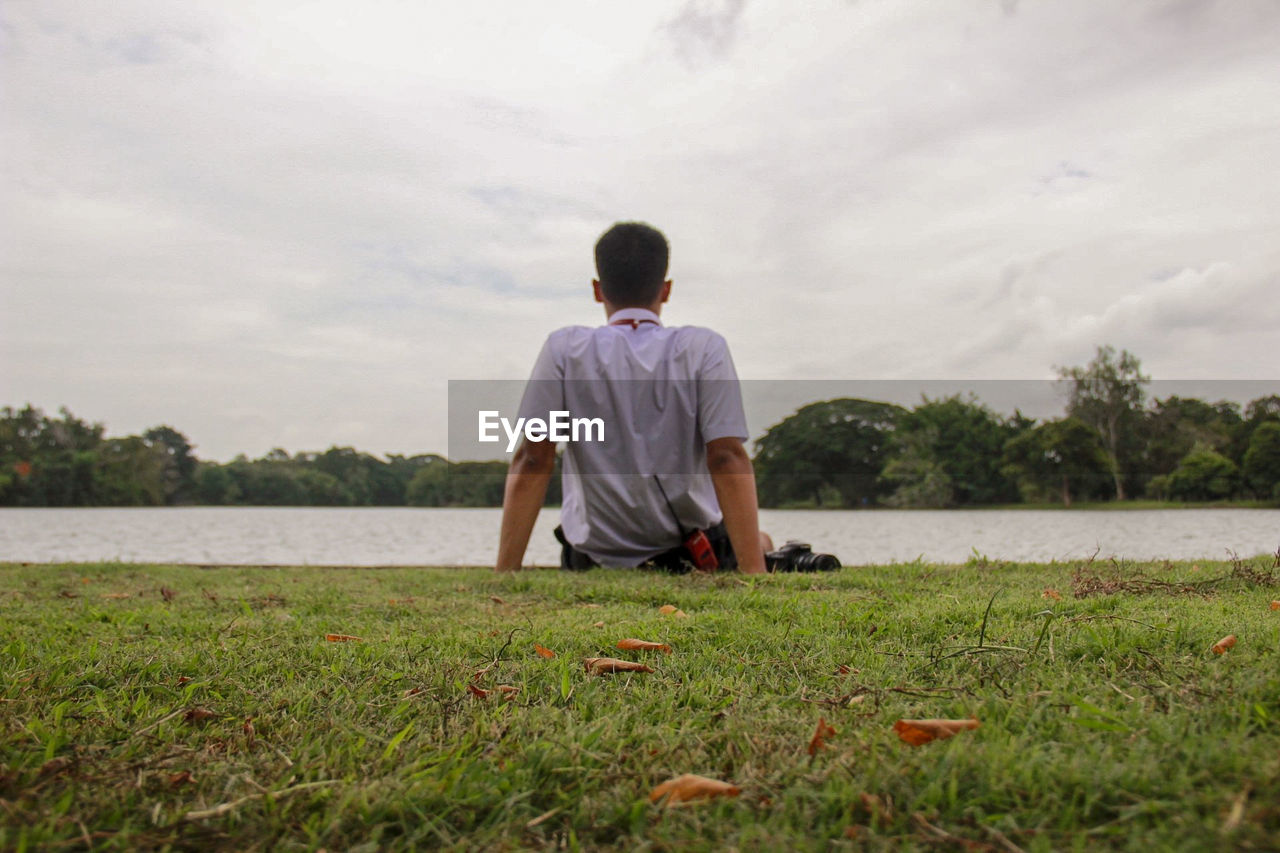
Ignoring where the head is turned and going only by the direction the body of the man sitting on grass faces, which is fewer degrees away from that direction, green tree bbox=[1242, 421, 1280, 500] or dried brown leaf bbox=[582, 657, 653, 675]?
the green tree

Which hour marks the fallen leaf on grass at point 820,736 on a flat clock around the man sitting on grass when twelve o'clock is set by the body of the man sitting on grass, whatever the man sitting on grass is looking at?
The fallen leaf on grass is roughly at 6 o'clock from the man sitting on grass.

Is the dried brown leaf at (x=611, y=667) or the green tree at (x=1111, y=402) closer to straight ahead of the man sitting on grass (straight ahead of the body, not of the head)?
the green tree

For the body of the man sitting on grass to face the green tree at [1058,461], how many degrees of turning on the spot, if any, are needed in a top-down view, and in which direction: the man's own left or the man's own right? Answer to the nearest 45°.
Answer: approximately 45° to the man's own right

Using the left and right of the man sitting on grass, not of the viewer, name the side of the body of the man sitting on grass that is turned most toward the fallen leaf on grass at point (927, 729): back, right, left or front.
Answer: back

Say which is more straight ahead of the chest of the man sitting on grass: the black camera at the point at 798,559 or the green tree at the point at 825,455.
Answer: the green tree

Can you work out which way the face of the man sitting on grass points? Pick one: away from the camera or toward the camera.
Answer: away from the camera

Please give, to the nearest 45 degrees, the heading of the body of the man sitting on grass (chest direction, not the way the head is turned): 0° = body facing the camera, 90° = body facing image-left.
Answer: approximately 180°

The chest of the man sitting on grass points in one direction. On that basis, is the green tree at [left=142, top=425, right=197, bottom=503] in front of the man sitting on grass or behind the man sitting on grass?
in front

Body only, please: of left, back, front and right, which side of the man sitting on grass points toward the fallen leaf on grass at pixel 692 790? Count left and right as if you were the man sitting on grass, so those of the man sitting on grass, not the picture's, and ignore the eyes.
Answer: back

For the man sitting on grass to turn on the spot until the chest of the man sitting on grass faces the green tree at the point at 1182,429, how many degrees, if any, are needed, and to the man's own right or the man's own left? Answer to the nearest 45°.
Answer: approximately 45° to the man's own right

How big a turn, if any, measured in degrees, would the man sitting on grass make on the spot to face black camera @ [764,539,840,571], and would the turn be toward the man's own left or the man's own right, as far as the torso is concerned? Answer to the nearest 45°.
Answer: approximately 90° to the man's own right

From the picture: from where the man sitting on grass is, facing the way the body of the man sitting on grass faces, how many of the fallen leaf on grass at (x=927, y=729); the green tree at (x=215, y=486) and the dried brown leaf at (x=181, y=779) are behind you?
2
